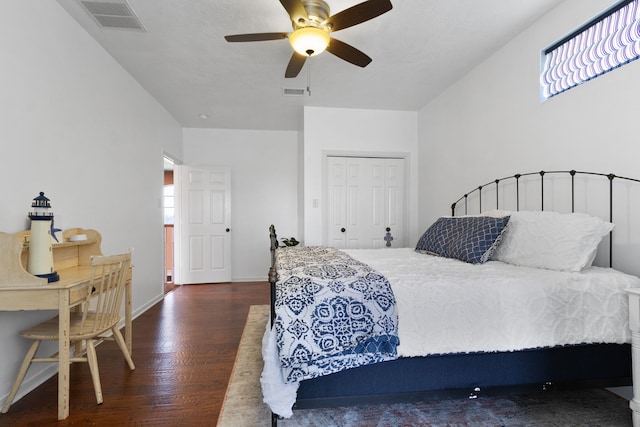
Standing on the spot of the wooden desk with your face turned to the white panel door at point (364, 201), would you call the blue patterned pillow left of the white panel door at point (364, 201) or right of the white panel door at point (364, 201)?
right

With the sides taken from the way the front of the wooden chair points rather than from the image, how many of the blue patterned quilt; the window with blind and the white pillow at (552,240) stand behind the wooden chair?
3

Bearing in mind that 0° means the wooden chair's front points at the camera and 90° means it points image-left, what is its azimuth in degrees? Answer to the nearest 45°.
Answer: approximately 135°

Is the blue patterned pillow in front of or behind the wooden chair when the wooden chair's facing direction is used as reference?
behind

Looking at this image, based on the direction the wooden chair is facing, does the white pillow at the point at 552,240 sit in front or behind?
behind

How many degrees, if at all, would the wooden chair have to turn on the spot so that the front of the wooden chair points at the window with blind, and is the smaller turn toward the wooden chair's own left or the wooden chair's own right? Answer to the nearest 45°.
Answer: approximately 180°

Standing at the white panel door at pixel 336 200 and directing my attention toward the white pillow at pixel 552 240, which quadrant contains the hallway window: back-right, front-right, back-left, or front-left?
back-right

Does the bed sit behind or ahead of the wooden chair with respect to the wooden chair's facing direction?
behind

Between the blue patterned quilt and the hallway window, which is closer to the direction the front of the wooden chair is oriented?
the hallway window

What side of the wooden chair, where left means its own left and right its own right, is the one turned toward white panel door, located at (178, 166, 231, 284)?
right

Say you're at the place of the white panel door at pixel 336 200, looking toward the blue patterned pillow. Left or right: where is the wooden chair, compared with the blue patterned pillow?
right

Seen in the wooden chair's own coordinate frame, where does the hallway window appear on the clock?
The hallway window is roughly at 2 o'clock from the wooden chair.
